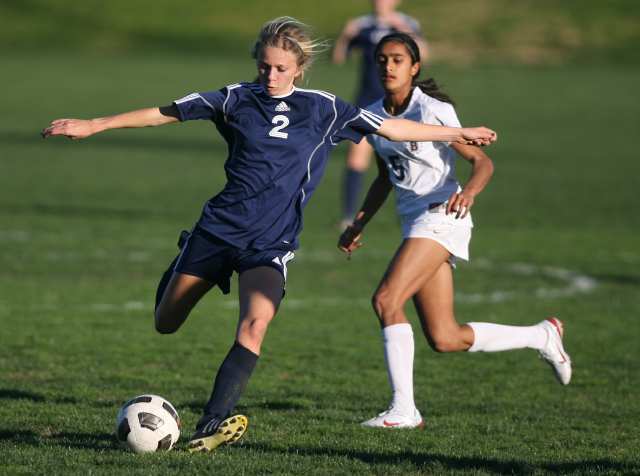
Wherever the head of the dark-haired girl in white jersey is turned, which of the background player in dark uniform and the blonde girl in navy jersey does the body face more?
the blonde girl in navy jersey

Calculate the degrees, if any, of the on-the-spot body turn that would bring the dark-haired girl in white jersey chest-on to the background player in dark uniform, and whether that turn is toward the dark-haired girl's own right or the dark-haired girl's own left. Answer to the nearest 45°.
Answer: approximately 135° to the dark-haired girl's own right

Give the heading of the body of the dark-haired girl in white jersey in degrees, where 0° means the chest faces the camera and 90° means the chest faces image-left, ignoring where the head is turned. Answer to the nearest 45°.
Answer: approximately 45°

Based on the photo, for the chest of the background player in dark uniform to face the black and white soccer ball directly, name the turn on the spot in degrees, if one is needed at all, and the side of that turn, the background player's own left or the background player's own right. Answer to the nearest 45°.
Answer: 0° — they already face it

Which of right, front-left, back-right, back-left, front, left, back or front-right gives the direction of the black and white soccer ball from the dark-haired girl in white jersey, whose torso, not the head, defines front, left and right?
front

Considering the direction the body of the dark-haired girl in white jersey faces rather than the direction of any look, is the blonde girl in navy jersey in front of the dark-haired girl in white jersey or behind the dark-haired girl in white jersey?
in front

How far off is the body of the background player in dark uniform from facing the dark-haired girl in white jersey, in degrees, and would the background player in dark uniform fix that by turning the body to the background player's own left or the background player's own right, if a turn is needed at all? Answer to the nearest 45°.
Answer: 0° — they already face them

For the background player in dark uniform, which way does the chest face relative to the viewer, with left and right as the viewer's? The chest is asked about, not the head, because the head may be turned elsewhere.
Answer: facing the viewer

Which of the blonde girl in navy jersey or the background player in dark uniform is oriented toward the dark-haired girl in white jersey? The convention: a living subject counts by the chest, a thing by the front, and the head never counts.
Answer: the background player in dark uniform

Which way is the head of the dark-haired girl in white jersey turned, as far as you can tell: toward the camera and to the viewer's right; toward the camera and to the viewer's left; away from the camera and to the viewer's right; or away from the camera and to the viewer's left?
toward the camera and to the viewer's left

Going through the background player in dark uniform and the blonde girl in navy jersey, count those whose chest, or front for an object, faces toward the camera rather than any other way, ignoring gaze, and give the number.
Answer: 2

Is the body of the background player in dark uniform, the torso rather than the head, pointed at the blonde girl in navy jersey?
yes

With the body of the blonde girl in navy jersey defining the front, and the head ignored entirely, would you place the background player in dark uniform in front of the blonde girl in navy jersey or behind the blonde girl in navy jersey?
behind
